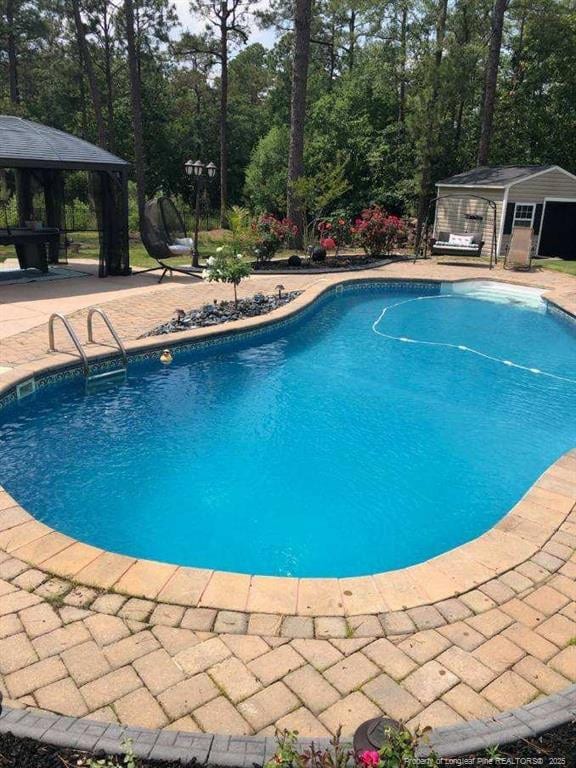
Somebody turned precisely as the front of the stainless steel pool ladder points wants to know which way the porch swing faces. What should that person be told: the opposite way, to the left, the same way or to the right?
to the right

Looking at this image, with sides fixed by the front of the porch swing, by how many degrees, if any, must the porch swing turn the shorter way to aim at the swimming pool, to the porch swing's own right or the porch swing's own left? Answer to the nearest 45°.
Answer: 0° — it already faces it

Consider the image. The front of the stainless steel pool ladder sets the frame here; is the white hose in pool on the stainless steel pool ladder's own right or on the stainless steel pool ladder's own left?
on the stainless steel pool ladder's own left

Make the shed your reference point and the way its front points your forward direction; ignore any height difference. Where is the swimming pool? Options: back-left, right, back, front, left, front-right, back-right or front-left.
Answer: front-right

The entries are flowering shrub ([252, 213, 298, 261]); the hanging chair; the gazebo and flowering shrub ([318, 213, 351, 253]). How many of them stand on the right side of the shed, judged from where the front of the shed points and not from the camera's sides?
4

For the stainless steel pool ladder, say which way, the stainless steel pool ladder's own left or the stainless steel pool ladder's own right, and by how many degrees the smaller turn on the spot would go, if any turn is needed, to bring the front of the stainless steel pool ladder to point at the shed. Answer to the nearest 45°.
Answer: approximately 90° to the stainless steel pool ladder's own left

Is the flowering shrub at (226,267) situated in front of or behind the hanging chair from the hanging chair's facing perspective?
in front

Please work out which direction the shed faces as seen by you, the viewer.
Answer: facing the viewer and to the right of the viewer

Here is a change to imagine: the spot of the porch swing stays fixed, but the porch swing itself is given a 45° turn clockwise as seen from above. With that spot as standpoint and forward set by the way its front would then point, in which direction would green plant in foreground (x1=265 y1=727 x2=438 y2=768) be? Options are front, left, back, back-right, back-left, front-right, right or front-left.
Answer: front-left

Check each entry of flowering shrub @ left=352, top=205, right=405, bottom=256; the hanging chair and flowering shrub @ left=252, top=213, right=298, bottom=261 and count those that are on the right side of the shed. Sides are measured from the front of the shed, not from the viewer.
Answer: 3

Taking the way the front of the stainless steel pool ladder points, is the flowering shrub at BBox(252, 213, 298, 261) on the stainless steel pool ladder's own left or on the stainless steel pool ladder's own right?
on the stainless steel pool ladder's own left

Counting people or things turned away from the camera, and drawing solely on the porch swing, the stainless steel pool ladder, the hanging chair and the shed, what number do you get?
0

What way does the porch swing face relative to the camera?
toward the camera

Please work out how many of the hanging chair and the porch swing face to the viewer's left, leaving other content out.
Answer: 0

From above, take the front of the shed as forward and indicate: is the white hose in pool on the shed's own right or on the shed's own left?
on the shed's own right

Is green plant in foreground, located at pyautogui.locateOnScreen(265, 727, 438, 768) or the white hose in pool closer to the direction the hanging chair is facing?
the white hose in pool

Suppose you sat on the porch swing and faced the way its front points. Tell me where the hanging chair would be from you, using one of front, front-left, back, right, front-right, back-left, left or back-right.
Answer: front-right

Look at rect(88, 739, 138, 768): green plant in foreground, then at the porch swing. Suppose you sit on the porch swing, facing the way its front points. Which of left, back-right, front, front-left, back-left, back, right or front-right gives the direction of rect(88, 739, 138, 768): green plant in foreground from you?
front
